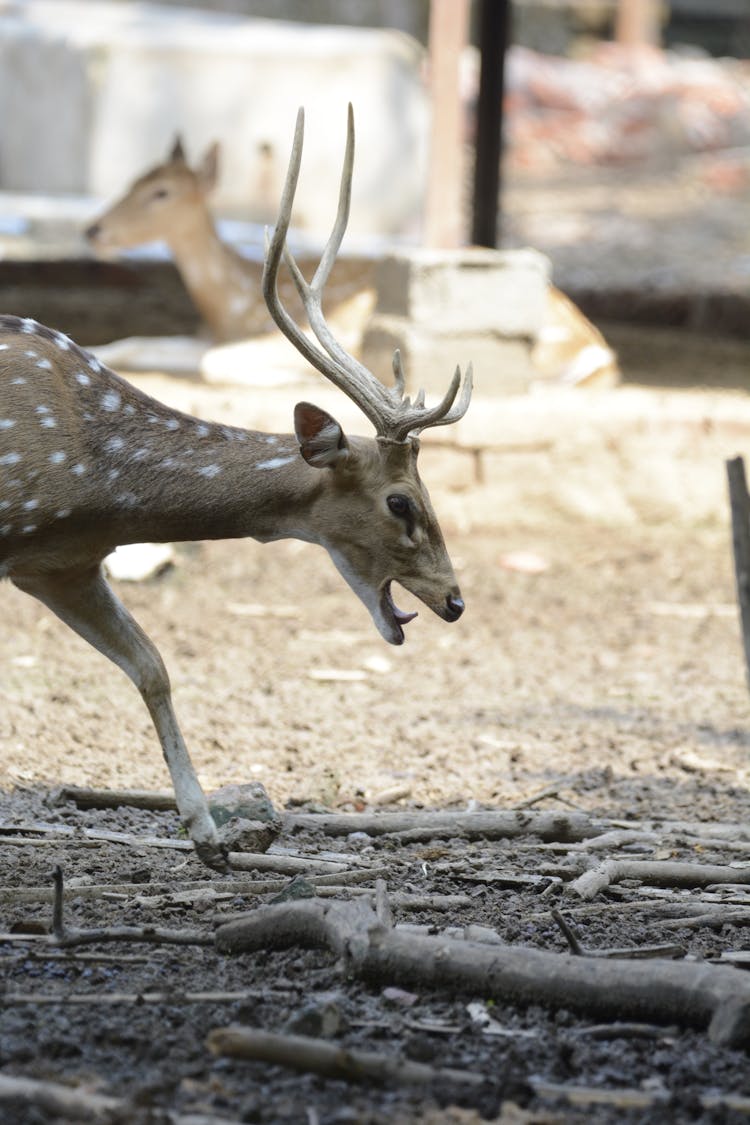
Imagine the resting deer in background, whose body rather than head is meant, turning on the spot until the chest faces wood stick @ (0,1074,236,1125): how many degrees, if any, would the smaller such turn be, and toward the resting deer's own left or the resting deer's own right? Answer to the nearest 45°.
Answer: approximately 90° to the resting deer's own left

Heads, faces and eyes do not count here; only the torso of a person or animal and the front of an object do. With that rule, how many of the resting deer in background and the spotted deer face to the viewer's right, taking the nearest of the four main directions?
1

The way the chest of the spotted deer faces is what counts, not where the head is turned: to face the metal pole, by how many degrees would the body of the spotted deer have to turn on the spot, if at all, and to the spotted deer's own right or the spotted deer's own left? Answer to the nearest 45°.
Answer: approximately 90° to the spotted deer's own left

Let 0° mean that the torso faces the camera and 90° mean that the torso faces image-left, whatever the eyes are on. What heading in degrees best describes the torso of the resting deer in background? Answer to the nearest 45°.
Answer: approximately 90°

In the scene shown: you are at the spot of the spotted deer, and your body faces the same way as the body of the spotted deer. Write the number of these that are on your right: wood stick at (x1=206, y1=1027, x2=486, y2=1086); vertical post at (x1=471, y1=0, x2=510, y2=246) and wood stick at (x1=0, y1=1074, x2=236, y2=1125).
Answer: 2

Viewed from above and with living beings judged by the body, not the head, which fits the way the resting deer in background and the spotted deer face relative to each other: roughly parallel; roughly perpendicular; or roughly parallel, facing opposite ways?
roughly parallel, facing opposite ways

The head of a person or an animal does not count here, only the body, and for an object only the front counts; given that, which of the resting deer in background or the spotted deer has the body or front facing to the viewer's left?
the resting deer in background

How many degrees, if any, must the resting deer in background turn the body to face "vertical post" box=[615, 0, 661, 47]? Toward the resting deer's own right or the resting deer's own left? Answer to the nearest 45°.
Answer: approximately 90° to the resting deer's own right

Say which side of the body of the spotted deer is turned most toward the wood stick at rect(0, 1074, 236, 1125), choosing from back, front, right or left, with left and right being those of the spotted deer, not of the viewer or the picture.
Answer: right

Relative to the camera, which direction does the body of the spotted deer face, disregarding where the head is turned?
to the viewer's right

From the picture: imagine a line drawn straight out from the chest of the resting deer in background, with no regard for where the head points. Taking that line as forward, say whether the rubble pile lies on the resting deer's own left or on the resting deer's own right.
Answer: on the resting deer's own right

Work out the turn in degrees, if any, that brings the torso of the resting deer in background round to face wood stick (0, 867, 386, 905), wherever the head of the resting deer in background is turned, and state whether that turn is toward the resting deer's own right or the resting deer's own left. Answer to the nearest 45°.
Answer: approximately 90° to the resting deer's own left

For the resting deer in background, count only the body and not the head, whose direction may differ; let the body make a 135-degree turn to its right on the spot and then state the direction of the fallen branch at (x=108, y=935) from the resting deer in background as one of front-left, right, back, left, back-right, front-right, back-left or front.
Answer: back-right

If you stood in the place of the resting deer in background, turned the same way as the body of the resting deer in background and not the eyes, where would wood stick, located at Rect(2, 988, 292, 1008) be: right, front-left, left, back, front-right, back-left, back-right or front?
left

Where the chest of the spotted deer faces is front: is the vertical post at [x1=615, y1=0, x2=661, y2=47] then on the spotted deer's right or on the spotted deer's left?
on the spotted deer's left
